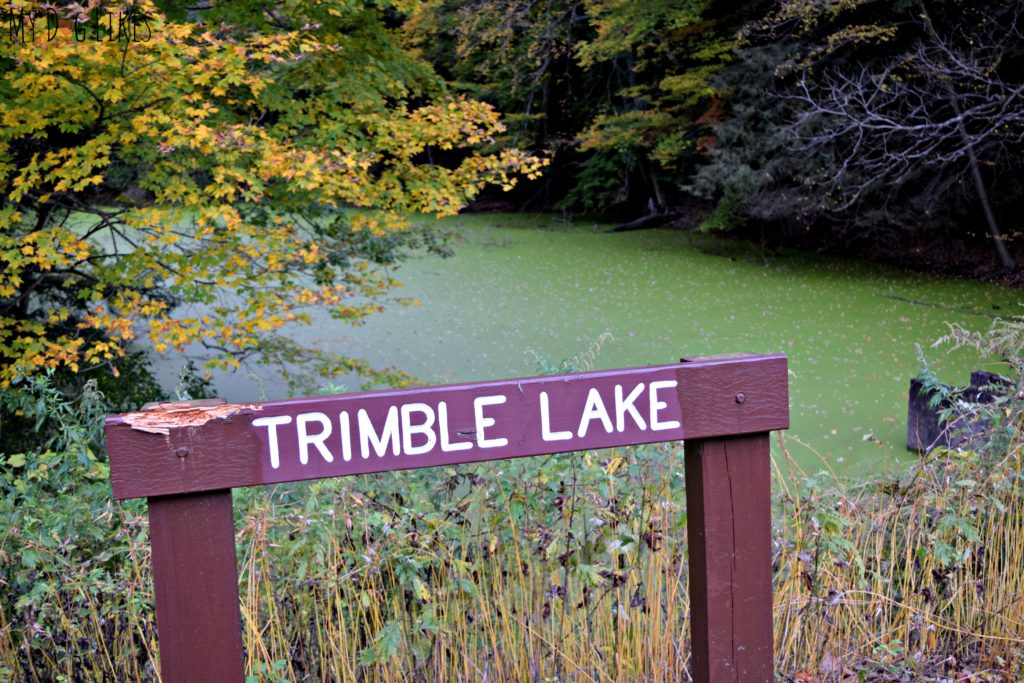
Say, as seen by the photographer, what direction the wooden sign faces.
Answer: facing the viewer
